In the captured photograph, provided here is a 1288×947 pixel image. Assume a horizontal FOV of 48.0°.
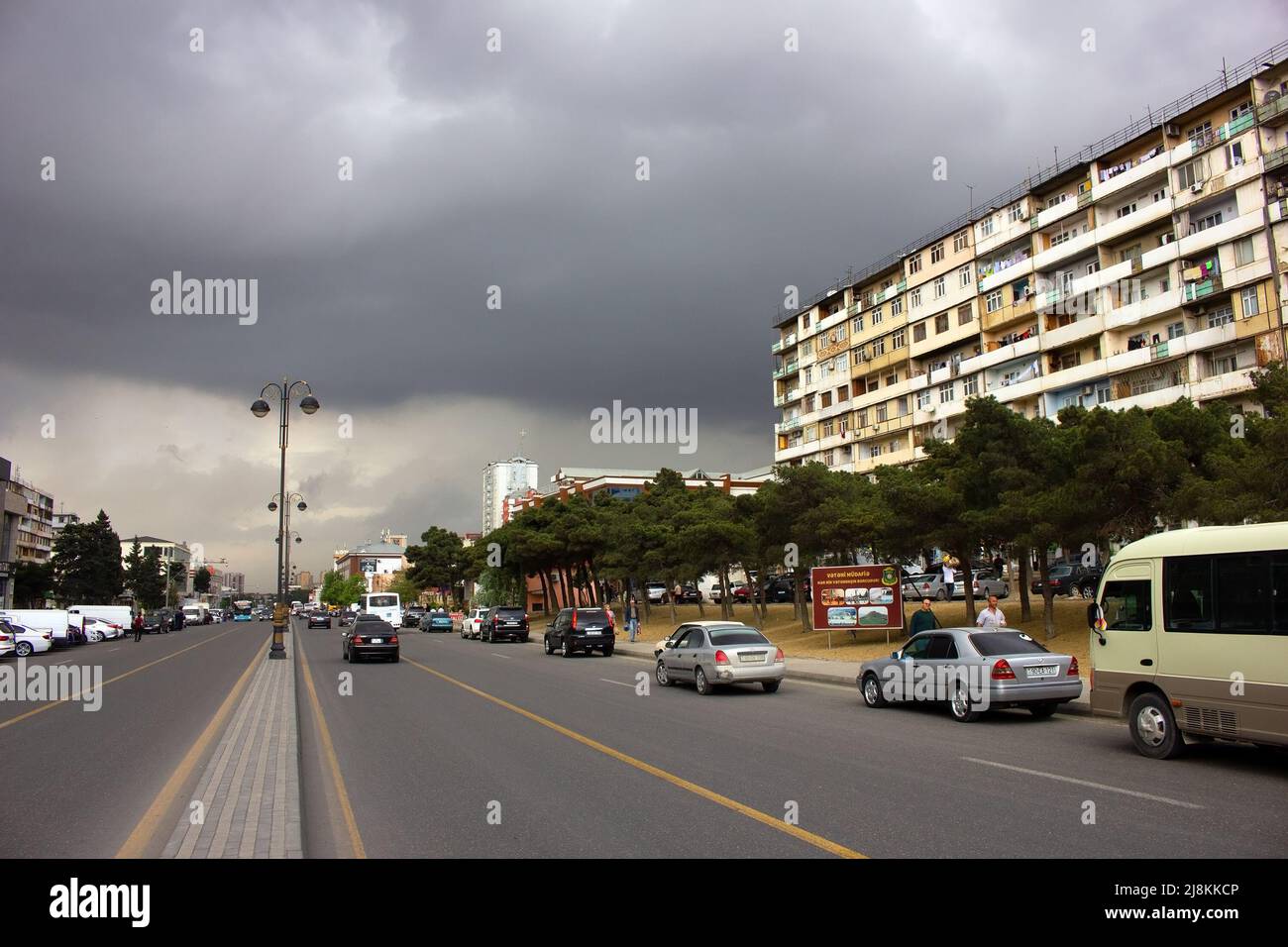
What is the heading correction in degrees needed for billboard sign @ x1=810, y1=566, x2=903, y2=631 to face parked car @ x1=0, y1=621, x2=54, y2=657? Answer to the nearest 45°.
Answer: approximately 90° to its right

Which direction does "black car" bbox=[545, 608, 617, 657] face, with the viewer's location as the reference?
facing away from the viewer and to the left of the viewer

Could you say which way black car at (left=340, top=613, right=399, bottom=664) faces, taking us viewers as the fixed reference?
facing away from the viewer

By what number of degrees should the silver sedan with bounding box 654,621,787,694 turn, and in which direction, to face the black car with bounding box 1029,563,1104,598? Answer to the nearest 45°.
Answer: approximately 90° to its right

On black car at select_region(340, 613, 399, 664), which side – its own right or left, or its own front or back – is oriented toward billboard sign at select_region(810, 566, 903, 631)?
right

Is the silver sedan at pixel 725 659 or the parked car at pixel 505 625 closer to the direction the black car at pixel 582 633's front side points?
the parked car

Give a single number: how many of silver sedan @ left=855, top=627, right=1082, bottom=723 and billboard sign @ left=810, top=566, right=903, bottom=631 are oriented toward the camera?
1

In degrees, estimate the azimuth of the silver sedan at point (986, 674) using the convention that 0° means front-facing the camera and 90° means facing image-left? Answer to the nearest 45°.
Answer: approximately 135°

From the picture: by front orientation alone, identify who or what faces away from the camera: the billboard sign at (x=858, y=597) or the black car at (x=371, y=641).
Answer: the black car

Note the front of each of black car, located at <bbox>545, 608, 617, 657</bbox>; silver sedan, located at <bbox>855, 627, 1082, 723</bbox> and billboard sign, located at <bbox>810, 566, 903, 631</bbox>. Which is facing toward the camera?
the billboard sign
